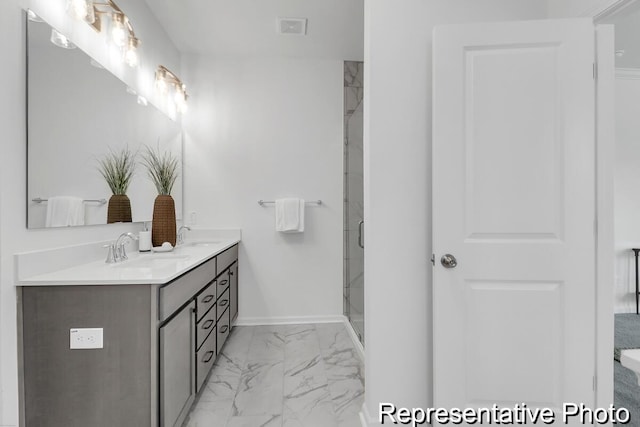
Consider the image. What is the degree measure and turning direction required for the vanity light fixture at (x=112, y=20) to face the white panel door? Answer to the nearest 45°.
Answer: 0° — it already faces it

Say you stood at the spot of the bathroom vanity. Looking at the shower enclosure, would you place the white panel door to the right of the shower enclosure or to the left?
right

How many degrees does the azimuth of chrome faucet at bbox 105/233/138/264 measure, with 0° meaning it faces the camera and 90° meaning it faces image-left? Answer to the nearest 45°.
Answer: approximately 315°

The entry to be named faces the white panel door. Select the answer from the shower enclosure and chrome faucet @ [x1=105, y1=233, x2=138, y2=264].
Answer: the chrome faucet

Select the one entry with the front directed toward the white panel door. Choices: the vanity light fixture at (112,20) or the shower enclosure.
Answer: the vanity light fixture

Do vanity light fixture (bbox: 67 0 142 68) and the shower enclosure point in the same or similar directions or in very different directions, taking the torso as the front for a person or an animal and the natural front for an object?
very different directions
